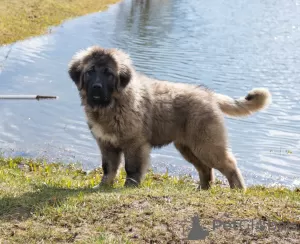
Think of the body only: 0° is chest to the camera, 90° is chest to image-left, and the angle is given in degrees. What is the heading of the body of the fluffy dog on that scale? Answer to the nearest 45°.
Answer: approximately 90°
